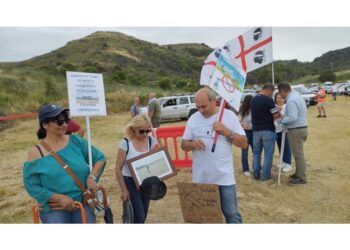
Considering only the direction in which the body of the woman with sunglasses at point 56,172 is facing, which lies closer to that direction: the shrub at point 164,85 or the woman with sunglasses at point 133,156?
the woman with sunglasses

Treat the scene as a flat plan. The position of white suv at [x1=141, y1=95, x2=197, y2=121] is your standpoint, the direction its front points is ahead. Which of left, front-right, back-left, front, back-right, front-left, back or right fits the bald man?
left

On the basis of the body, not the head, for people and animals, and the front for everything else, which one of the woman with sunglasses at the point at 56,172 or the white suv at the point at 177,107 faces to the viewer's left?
the white suv

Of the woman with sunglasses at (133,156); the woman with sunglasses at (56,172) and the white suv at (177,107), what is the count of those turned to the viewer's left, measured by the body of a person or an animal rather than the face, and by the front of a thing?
1

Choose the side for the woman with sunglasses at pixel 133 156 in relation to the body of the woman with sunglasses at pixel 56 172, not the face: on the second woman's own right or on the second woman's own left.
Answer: on the second woman's own left

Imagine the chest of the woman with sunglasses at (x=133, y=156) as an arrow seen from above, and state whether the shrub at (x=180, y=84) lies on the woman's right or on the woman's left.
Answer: on the woman's left

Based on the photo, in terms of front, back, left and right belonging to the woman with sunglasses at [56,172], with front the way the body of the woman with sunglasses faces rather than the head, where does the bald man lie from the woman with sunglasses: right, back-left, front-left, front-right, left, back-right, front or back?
front-left

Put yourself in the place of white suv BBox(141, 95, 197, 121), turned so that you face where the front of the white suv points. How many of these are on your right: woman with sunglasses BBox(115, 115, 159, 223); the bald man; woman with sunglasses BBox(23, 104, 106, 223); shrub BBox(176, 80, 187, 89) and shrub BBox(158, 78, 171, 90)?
2

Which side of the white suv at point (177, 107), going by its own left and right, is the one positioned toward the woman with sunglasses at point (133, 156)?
left

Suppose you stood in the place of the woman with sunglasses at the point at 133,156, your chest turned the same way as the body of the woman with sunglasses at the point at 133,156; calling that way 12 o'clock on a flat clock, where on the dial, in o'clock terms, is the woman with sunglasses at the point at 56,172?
the woman with sunglasses at the point at 56,172 is roughly at 3 o'clock from the woman with sunglasses at the point at 133,156.

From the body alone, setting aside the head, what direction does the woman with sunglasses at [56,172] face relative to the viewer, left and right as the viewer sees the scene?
facing the viewer and to the right of the viewer

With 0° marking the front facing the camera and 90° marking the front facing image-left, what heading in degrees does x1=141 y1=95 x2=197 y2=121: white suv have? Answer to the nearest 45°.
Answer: approximately 90°
